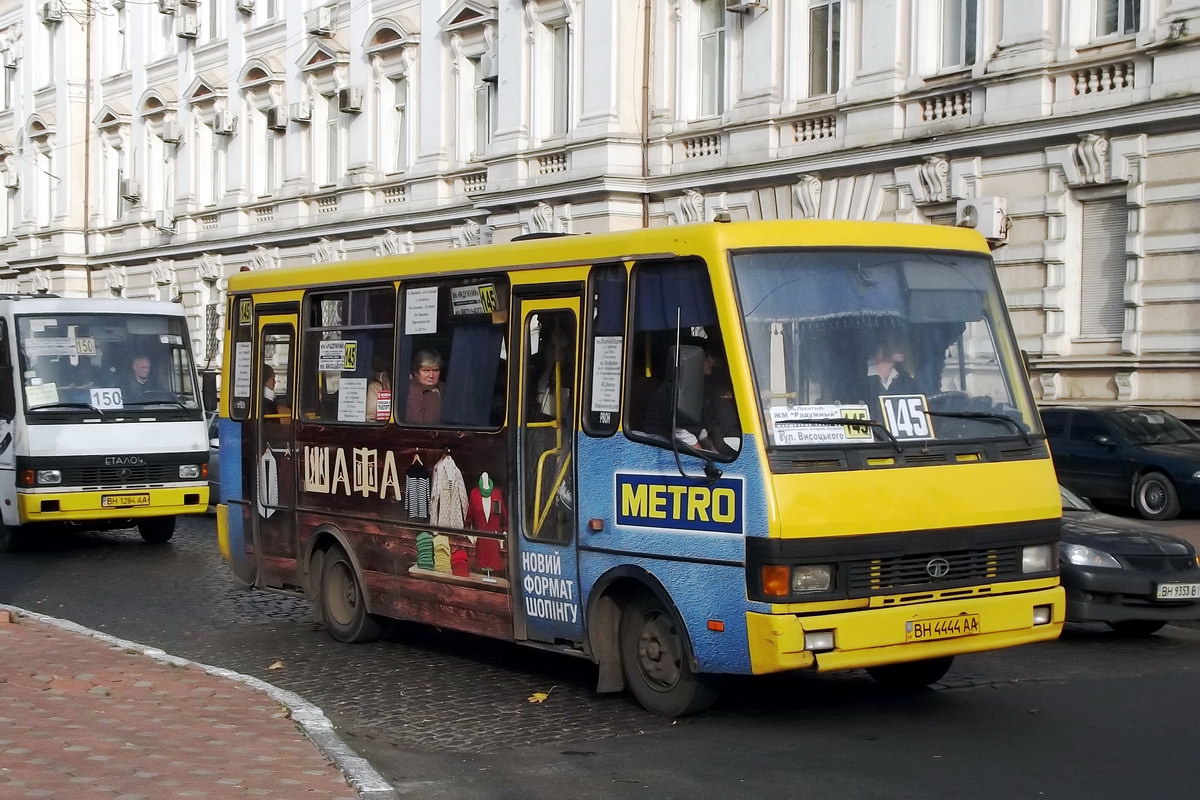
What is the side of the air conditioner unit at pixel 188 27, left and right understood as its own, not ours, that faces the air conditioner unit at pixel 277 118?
left

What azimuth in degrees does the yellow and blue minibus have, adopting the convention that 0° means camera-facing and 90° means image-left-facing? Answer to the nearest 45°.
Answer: approximately 315°

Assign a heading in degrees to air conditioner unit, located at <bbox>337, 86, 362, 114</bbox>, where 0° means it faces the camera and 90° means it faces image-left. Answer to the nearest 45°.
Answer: approximately 45°

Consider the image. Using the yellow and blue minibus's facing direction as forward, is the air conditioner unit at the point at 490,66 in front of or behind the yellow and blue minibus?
behind

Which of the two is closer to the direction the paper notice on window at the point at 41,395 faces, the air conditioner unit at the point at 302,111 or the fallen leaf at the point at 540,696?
the fallen leaf

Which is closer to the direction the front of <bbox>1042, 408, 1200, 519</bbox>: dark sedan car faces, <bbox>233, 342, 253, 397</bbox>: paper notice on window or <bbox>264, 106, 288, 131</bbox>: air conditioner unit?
the paper notice on window

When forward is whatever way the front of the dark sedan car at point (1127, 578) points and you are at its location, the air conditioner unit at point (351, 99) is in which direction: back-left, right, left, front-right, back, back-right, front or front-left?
back

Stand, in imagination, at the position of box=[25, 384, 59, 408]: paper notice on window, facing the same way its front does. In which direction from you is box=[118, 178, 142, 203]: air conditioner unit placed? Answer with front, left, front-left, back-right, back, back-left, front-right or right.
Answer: back
